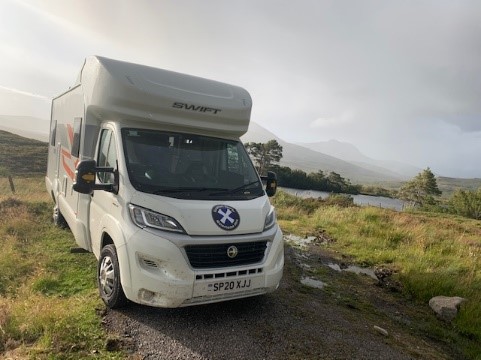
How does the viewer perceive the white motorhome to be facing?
facing the viewer and to the right of the viewer
